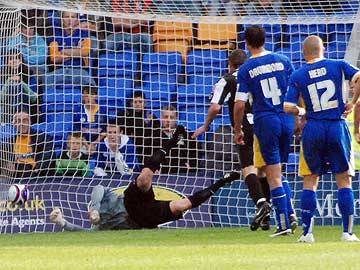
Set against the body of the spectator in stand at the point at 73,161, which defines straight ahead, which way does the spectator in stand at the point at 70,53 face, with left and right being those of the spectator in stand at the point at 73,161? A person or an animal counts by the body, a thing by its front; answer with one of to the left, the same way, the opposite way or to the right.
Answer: the same way

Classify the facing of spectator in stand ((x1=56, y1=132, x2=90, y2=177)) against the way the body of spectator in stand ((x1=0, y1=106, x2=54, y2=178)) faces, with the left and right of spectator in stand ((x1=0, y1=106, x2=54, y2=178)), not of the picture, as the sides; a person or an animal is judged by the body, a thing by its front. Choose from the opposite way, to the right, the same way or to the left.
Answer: the same way

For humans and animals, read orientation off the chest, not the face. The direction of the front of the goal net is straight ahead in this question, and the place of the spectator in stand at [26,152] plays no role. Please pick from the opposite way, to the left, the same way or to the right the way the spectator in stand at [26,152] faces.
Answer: the same way

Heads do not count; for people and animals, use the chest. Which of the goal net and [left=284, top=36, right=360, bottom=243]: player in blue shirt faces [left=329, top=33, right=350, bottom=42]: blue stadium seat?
the player in blue shirt

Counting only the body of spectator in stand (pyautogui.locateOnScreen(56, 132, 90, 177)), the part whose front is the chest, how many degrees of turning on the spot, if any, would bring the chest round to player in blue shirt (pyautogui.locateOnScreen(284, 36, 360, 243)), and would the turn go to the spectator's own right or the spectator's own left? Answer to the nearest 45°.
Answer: approximately 45° to the spectator's own left

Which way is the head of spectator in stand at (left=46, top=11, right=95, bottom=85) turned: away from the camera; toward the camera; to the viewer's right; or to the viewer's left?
toward the camera

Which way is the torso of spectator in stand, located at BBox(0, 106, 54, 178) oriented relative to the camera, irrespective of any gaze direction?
toward the camera

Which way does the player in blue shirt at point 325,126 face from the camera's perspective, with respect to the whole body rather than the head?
away from the camera

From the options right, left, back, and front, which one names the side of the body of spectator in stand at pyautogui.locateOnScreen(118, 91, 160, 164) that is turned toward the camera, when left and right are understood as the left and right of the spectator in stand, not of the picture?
front

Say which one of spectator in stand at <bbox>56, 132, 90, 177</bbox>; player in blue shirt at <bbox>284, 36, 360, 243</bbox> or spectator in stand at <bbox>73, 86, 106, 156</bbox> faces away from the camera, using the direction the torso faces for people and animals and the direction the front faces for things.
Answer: the player in blue shirt

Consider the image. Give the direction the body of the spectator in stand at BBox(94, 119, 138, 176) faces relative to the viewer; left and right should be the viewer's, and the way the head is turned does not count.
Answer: facing the viewer

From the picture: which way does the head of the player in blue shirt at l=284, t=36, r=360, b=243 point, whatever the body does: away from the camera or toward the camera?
away from the camera
